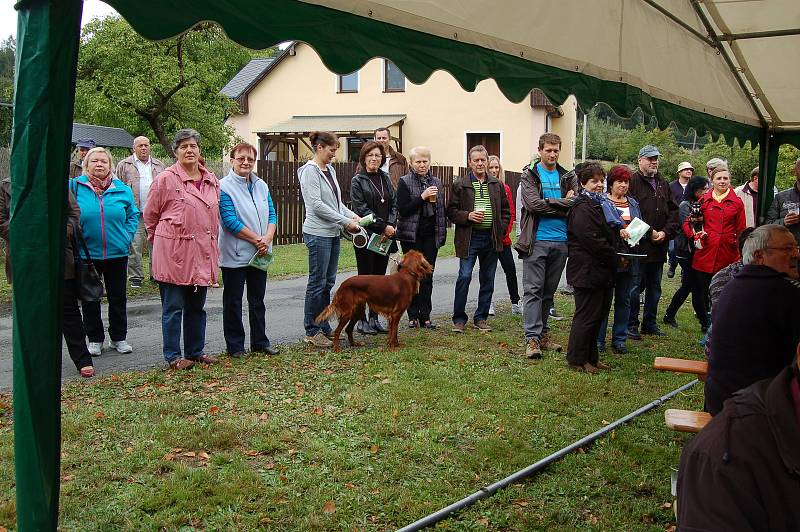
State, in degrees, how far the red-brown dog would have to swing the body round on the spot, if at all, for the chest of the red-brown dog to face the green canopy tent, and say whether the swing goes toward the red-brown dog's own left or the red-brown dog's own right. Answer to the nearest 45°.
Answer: approximately 90° to the red-brown dog's own right

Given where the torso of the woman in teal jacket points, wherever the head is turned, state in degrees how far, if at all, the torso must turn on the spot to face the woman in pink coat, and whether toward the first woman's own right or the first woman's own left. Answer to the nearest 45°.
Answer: approximately 45° to the first woman's own left

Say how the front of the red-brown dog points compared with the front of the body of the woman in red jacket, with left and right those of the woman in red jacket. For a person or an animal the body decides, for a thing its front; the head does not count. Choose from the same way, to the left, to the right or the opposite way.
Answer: to the left

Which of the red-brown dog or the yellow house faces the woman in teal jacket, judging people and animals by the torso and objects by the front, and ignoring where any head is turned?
the yellow house

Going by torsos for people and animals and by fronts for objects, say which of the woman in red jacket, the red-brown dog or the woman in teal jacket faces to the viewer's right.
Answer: the red-brown dog

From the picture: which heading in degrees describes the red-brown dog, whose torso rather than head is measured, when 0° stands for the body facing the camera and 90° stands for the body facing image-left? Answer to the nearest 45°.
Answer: approximately 270°

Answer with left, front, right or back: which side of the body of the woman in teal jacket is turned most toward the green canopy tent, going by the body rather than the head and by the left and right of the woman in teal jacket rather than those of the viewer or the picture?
front

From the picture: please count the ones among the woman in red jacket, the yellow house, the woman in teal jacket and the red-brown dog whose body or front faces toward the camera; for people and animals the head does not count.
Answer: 3

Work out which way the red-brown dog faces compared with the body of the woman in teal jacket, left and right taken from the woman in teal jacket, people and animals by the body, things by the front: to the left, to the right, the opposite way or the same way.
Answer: to the left

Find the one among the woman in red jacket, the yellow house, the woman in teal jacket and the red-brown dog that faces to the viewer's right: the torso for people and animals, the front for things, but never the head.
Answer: the red-brown dog

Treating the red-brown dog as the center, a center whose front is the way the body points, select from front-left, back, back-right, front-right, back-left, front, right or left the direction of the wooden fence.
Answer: left

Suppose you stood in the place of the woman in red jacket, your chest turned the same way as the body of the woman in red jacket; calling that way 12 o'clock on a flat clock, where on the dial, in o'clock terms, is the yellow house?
The yellow house is roughly at 5 o'clock from the woman in red jacket.

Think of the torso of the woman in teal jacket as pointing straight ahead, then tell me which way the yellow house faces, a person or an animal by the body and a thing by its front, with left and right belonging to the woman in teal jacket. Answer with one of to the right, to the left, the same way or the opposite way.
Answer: the same way

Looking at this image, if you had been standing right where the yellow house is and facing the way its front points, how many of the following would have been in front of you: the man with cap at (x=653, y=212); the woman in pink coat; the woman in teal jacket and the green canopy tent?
4

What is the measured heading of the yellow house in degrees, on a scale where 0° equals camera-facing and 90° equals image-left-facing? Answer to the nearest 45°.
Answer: approximately 0°

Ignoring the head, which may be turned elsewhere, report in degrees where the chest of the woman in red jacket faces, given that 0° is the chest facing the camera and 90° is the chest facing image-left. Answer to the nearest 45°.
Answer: approximately 0°

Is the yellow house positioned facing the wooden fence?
yes

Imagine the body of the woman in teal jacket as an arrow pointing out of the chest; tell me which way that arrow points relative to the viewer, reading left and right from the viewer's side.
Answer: facing the viewer
